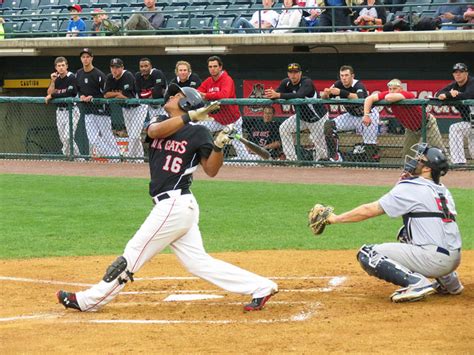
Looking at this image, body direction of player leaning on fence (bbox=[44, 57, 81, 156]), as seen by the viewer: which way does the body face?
toward the camera

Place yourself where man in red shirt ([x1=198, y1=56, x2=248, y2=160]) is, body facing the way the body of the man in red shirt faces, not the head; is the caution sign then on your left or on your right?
on your right

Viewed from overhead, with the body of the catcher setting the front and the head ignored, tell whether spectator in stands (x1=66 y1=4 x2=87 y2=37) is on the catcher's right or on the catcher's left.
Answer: on the catcher's right

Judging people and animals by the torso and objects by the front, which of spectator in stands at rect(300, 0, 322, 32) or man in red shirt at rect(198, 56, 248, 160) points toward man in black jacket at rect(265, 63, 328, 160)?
the spectator in stands

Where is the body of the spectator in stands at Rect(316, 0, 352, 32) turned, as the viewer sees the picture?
toward the camera

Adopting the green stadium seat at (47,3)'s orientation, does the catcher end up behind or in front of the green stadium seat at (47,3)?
in front

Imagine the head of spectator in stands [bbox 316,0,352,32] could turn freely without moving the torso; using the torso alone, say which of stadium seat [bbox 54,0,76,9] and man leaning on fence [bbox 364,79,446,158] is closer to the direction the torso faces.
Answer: the man leaning on fence

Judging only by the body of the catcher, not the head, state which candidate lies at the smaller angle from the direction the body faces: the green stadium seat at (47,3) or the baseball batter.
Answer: the baseball batter

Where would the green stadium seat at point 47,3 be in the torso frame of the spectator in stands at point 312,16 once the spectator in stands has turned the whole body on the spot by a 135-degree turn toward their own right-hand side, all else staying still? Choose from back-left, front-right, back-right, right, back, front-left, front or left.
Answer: front

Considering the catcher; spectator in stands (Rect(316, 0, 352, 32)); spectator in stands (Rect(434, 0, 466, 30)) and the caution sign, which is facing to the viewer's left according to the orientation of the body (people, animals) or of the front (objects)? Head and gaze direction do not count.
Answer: the catcher

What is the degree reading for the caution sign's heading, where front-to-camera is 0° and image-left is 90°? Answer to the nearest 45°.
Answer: approximately 0°

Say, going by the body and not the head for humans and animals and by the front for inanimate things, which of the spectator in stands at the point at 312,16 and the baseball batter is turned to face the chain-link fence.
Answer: the spectator in stands

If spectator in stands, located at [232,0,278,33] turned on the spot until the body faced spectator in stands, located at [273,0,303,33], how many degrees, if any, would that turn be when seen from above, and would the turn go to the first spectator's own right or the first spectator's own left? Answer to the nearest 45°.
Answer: approximately 90° to the first spectator's own left

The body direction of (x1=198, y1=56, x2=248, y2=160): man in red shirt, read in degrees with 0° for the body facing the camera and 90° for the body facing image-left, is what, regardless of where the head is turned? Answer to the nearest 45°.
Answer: approximately 45°

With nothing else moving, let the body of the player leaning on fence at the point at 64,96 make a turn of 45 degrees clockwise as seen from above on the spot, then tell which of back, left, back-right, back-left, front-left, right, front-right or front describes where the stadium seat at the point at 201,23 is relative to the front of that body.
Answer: back
